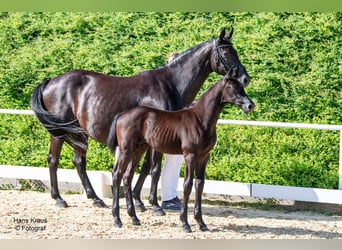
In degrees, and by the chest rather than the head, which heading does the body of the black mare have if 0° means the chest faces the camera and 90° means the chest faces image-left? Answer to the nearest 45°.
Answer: approximately 270°
